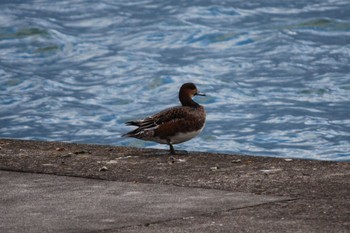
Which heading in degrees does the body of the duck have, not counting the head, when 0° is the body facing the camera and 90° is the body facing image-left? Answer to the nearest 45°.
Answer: approximately 270°
